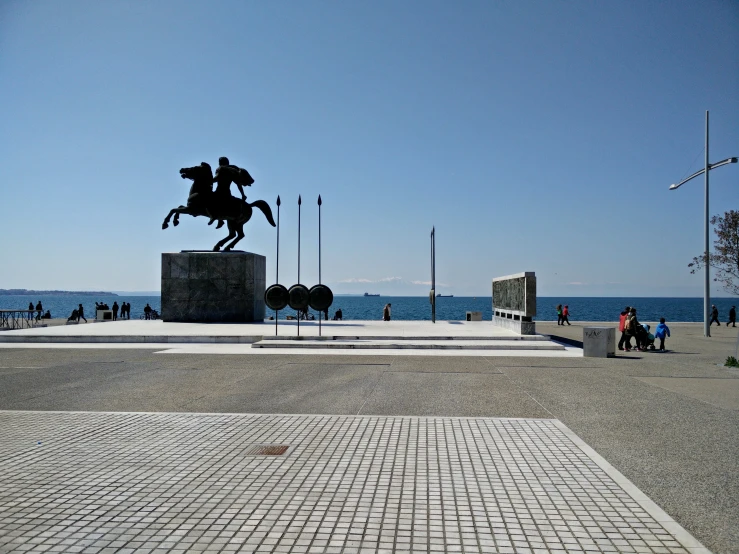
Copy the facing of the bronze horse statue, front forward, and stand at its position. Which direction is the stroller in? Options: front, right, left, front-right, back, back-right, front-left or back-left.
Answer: back-left

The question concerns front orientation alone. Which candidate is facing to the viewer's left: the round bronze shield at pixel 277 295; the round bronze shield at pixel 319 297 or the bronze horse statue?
the bronze horse statue

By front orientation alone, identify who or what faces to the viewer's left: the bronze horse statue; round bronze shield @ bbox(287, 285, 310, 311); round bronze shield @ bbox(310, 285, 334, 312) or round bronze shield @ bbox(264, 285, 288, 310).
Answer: the bronze horse statue

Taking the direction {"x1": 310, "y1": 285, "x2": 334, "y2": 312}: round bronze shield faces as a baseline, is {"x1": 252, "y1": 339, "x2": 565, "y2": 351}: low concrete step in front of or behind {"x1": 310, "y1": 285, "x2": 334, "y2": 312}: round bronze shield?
in front

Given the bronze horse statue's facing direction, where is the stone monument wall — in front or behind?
behind

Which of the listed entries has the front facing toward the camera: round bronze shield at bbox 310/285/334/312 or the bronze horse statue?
the round bronze shield

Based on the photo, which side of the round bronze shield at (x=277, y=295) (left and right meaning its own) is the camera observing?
front

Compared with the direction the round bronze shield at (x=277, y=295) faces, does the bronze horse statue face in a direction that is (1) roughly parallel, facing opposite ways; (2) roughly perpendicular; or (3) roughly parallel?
roughly perpendicular

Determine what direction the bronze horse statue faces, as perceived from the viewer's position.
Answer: facing to the left of the viewer

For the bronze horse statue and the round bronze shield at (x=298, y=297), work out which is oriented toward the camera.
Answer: the round bronze shield

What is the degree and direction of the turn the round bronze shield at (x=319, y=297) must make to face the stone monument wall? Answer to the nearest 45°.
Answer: approximately 90° to its left

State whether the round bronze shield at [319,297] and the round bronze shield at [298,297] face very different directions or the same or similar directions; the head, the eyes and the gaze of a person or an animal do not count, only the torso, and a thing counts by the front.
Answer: same or similar directions

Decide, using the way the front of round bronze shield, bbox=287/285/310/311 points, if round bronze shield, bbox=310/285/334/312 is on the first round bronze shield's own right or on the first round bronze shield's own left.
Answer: on the first round bronze shield's own left

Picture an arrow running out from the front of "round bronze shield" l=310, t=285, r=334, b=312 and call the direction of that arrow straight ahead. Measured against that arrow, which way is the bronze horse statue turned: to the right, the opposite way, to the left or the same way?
to the right

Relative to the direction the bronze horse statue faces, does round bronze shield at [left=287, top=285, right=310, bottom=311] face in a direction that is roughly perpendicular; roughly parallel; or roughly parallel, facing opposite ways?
roughly perpendicular

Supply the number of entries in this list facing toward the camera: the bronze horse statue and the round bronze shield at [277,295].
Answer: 1

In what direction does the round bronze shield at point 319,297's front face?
toward the camera

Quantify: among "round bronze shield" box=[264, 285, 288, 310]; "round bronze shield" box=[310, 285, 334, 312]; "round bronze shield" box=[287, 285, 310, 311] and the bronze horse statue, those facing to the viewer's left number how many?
1
